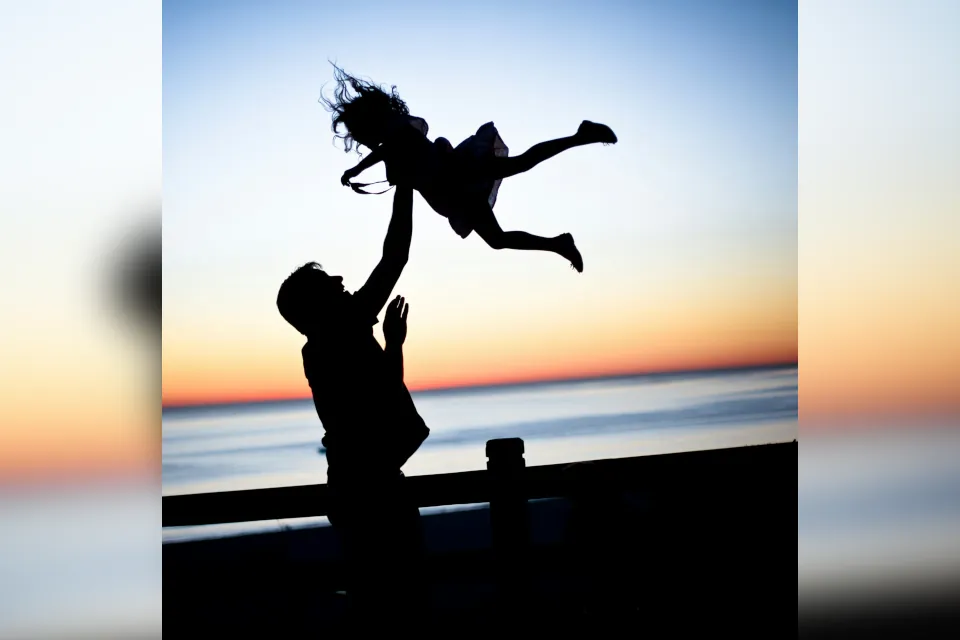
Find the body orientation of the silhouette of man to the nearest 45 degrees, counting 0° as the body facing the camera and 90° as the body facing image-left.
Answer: approximately 270°
